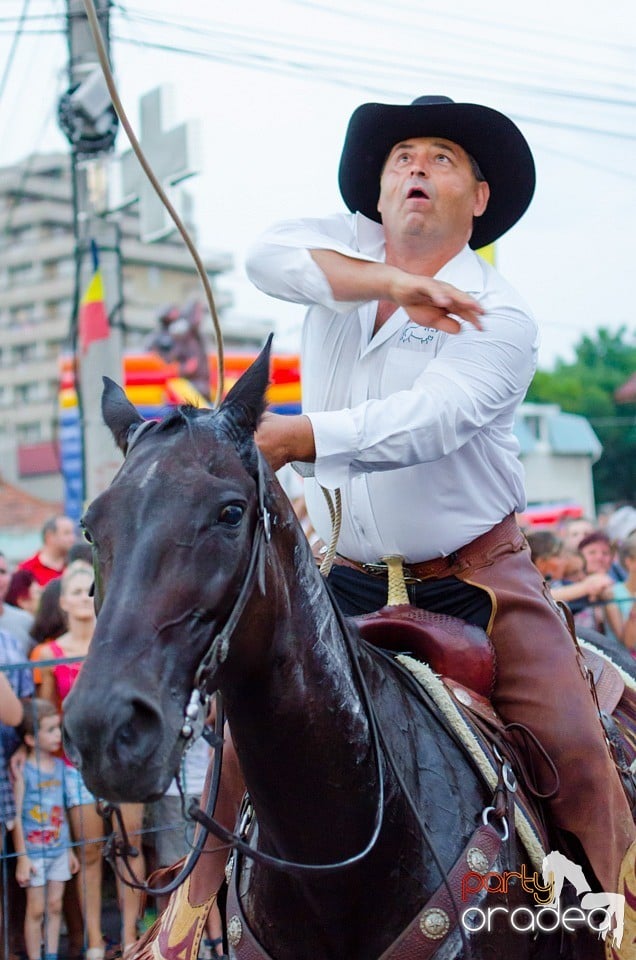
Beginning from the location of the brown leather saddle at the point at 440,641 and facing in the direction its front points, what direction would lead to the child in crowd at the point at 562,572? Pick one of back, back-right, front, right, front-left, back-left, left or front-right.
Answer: back-right

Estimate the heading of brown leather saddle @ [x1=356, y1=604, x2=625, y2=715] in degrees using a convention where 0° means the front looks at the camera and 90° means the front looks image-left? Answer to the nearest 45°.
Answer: approximately 45°

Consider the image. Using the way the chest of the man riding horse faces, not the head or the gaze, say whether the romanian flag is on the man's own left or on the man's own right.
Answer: on the man's own right

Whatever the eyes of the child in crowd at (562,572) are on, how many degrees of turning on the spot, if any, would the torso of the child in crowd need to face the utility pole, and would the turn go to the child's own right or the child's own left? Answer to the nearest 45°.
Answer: approximately 45° to the child's own right

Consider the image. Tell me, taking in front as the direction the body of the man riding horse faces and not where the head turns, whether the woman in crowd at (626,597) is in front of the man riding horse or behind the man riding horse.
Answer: behind

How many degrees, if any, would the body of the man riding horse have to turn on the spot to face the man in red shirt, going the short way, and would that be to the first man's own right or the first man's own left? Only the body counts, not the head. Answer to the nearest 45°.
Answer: approximately 90° to the first man's own right
